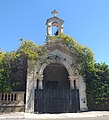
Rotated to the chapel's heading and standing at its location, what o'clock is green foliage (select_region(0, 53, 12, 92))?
The green foliage is roughly at 3 o'clock from the chapel.

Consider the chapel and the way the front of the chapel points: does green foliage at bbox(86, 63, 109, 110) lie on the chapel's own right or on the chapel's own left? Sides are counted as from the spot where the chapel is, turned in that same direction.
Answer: on the chapel's own left

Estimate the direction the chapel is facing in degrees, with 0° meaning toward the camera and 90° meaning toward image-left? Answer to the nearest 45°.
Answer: approximately 0°

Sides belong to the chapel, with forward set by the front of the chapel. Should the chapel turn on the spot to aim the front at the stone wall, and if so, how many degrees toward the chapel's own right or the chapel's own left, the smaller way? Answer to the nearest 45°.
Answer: approximately 45° to the chapel's own right
